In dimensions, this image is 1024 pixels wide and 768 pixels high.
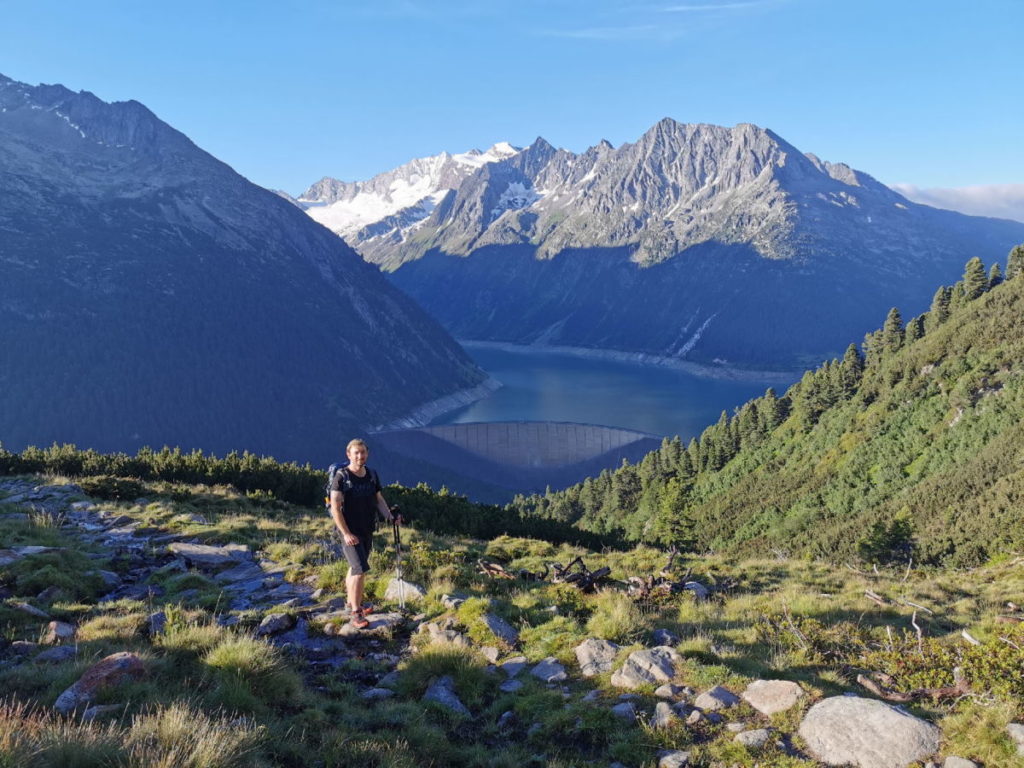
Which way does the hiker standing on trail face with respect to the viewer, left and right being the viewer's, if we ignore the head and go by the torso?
facing the viewer and to the right of the viewer

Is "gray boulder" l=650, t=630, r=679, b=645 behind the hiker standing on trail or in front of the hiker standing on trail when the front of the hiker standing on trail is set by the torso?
in front

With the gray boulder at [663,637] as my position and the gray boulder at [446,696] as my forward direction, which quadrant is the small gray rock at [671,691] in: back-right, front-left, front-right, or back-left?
front-left

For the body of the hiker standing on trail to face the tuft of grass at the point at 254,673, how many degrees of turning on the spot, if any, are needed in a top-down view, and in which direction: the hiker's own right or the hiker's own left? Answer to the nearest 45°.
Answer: approximately 45° to the hiker's own right

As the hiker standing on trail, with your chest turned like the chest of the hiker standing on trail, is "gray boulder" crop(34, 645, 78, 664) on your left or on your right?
on your right

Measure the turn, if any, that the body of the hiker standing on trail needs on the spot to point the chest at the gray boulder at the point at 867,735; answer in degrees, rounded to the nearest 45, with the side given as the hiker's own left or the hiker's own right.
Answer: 0° — they already face it

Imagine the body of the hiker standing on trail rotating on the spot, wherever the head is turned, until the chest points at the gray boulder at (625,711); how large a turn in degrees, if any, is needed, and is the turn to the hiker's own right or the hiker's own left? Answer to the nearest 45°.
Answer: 0° — they already face it

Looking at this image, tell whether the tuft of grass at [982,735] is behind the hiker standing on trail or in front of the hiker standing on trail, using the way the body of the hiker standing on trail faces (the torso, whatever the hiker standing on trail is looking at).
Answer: in front
